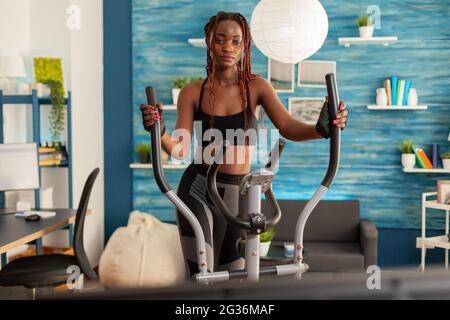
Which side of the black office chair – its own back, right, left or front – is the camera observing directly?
left

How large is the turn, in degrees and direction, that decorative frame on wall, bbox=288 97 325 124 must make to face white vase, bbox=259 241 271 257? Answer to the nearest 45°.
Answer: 0° — it already faces it

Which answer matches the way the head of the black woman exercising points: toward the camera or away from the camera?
toward the camera

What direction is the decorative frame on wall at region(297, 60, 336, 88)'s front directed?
toward the camera

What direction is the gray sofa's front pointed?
toward the camera

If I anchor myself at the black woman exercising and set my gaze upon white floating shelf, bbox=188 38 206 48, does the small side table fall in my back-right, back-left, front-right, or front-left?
front-right

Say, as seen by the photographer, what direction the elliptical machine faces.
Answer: facing the viewer

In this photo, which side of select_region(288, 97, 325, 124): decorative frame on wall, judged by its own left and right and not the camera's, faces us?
front

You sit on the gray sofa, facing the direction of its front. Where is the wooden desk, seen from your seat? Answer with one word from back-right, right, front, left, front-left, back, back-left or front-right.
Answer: front-right

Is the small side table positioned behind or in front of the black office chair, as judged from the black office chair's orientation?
behind

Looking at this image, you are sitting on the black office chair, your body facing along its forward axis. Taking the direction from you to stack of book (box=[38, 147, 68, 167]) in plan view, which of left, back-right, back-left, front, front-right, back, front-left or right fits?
right

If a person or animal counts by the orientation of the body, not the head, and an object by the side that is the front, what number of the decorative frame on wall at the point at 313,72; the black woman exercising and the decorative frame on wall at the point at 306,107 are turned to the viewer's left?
0

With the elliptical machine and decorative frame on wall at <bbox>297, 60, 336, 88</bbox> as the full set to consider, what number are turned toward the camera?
2

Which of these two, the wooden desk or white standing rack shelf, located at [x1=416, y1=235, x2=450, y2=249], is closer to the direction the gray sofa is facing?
the wooden desk

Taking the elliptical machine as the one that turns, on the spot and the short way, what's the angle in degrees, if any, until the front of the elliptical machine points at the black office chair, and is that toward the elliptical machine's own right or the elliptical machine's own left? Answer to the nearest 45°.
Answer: approximately 135° to the elliptical machine's own right
